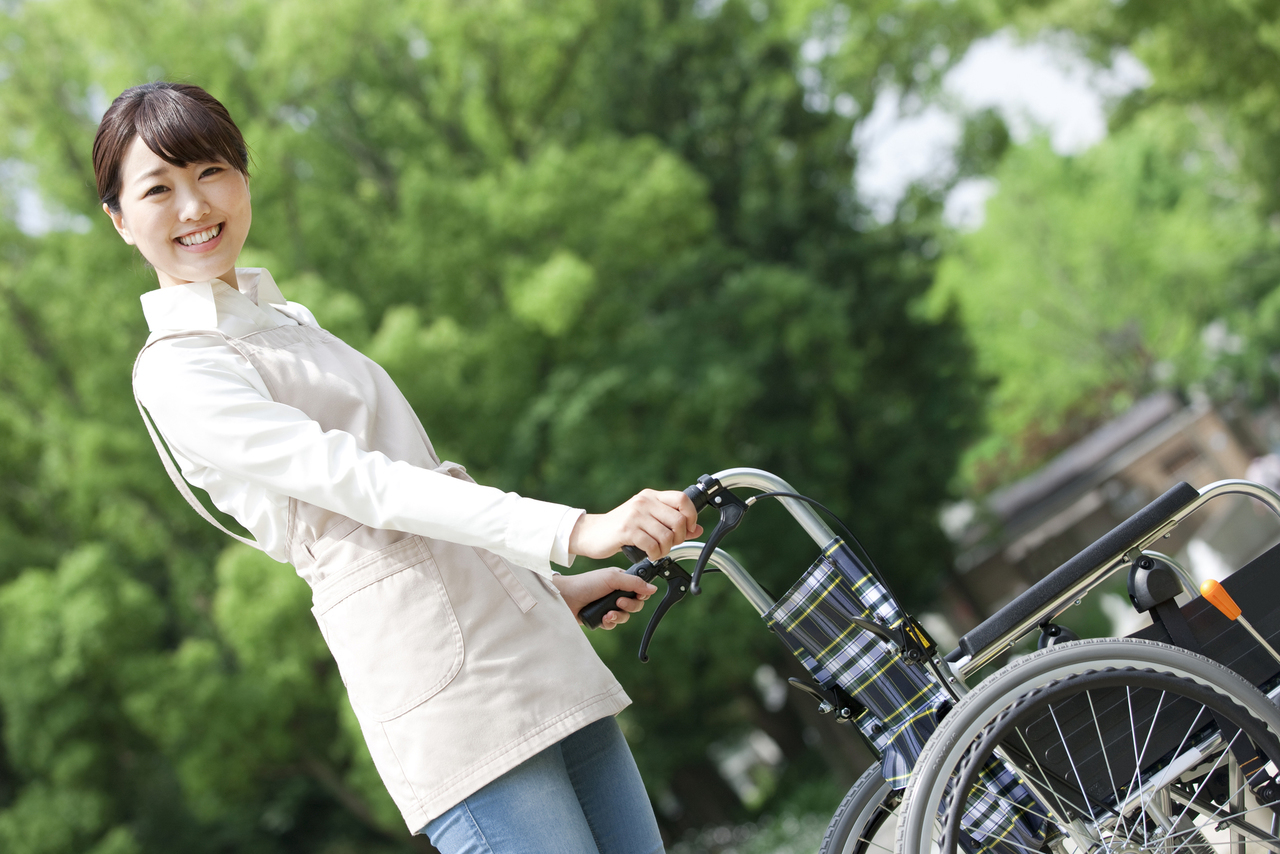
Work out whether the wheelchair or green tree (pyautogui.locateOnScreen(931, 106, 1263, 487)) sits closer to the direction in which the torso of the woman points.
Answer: the wheelchair

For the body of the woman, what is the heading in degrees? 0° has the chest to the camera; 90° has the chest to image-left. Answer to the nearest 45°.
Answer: approximately 315°

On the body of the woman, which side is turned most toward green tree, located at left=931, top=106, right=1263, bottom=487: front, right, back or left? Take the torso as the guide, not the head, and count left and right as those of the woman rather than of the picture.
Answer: left
